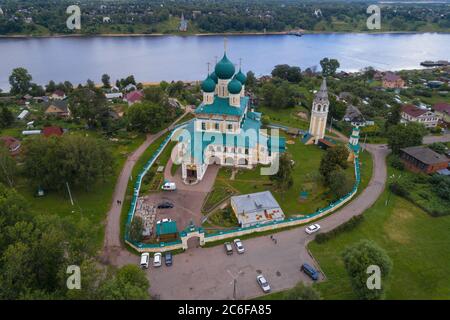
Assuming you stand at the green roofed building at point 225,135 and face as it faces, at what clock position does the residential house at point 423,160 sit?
The residential house is roughly at 9 o'clock from the green roofed building.

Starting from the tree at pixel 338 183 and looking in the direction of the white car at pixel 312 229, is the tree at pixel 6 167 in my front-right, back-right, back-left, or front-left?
front-right

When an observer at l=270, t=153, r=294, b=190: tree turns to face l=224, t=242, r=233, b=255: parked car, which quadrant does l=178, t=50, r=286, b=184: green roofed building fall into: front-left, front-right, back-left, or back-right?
back-right

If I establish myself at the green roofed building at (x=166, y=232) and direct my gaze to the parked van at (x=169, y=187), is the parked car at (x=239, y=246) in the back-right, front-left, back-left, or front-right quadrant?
back-right

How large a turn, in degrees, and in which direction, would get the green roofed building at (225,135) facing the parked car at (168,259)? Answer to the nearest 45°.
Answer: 0° — it already faces it

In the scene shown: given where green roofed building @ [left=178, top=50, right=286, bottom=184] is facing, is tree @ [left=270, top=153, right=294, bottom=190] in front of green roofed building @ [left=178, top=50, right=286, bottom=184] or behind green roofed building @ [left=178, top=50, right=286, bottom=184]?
in front

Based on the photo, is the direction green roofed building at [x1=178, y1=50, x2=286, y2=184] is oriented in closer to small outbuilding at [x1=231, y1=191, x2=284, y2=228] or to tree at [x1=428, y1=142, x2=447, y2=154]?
the small outbuilding

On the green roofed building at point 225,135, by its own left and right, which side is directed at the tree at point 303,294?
front

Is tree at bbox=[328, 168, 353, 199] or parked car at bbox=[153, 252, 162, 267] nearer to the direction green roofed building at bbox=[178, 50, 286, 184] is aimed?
the parked car

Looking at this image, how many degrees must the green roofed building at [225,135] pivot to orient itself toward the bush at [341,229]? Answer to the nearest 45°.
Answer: approximately 45° to its left

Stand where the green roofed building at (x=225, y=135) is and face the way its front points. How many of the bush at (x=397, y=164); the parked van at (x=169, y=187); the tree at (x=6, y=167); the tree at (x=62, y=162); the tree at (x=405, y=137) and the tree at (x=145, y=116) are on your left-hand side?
2

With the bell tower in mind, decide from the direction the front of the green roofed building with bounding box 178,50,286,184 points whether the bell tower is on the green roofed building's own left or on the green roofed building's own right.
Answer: on the green roofed building's own left

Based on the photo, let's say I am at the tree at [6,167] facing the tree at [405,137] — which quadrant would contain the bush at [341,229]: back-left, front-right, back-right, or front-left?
front-right

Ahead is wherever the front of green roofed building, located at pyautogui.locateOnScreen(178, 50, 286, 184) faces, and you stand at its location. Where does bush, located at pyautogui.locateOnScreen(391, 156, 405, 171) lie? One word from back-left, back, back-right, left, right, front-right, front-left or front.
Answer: left

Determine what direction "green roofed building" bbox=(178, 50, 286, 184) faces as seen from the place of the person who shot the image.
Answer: facing the viewer

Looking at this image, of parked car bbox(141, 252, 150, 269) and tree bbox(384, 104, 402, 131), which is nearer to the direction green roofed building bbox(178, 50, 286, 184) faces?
the parked car

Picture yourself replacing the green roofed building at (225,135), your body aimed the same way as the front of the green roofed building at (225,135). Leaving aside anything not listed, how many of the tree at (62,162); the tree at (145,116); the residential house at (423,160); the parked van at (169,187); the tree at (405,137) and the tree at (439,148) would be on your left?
3
